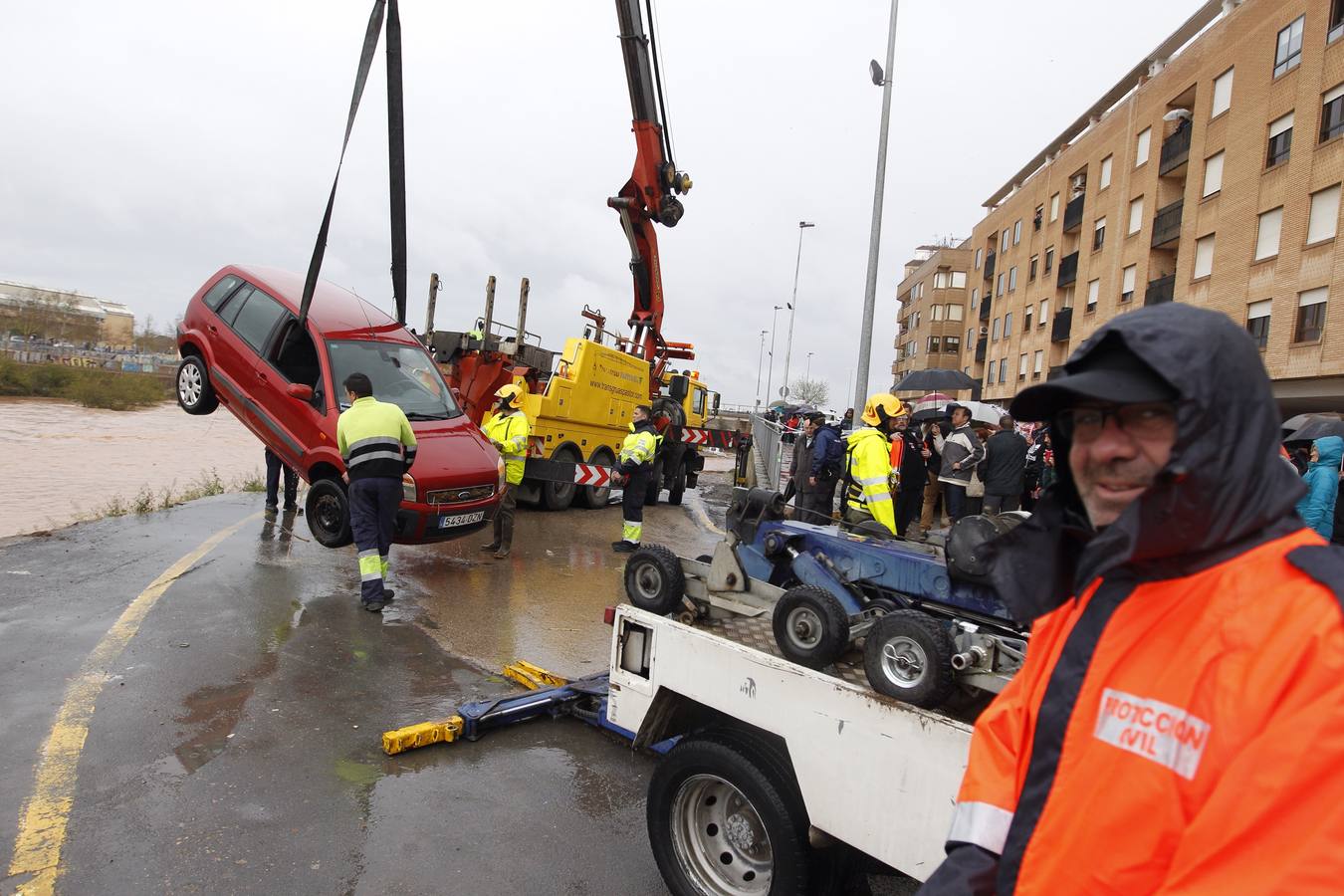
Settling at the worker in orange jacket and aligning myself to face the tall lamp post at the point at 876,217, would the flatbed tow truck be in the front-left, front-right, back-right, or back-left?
front-left

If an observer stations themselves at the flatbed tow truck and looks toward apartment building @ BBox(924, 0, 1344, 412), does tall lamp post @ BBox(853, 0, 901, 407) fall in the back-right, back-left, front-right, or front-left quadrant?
front-left

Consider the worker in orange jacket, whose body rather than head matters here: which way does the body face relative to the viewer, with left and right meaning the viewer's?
facing the viewer and to the left of the viewer

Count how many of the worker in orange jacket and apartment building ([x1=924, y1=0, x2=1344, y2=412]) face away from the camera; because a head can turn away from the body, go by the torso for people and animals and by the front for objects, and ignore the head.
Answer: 0

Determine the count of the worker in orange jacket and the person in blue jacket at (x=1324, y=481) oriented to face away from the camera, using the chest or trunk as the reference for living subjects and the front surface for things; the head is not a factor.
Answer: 0

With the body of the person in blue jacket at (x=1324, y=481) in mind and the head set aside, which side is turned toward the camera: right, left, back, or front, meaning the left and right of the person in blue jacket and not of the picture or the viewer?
left

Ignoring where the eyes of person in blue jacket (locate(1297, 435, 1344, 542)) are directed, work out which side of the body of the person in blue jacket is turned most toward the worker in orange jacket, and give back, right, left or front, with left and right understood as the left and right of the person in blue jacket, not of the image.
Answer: left

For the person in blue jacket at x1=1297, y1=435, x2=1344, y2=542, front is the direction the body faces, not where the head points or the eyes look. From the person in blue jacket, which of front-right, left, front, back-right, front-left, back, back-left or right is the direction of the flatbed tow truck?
left

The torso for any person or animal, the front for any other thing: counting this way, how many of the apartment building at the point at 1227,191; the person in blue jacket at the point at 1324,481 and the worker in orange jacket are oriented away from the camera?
0

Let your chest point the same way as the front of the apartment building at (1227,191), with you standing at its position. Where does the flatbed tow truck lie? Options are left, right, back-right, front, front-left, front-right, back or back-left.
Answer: front-left

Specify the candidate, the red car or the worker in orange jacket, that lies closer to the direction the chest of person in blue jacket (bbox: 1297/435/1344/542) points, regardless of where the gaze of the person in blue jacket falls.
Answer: the red car

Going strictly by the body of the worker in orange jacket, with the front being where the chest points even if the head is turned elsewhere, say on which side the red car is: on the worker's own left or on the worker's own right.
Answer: on the worker's own right
